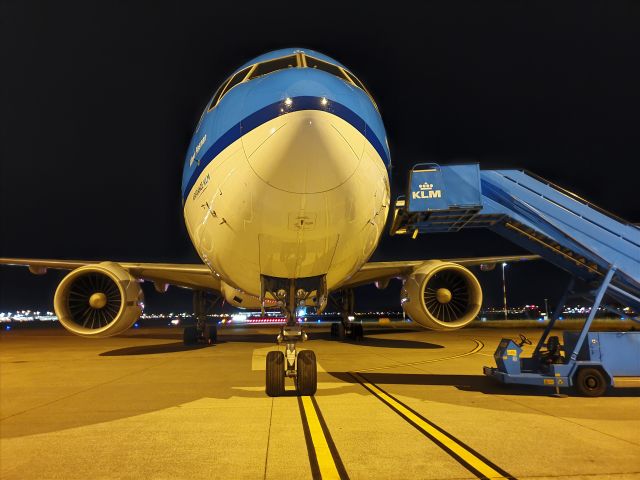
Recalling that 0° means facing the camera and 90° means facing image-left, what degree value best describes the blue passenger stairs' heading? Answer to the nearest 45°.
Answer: approximately 90°

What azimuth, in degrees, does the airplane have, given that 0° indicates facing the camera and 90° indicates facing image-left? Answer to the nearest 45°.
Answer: approximately 0°

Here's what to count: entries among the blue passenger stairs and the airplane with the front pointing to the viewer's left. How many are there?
1
